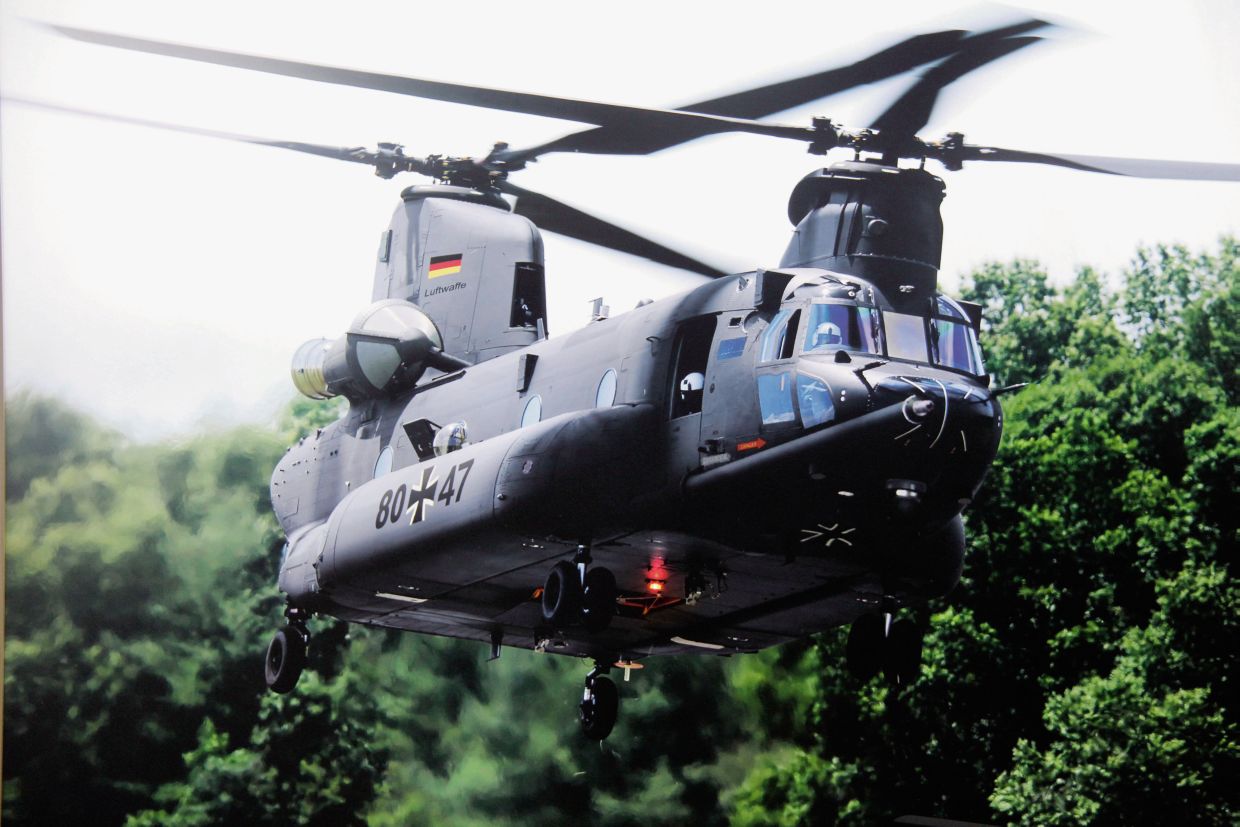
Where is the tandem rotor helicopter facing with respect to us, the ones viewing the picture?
facing the viewer and to the right of the viewer
